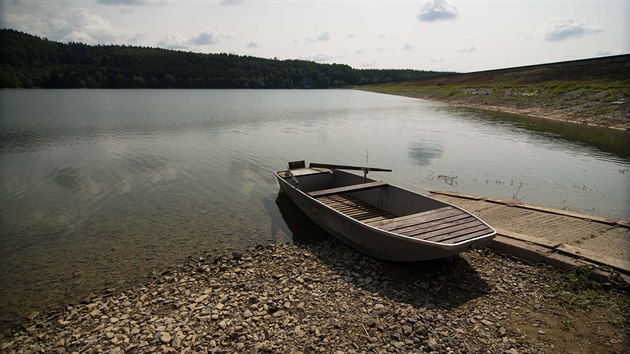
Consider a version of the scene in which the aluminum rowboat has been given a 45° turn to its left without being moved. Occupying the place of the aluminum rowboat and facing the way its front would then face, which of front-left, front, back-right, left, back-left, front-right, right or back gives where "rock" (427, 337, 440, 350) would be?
right

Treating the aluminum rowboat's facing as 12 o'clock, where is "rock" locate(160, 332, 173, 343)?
The rock is roughly at 3 o'clock from the aluminum rowboat.

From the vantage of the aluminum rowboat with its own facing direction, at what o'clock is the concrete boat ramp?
The concrete boat ramp is roughly at 10 o'clock from the aluminum rowboat.

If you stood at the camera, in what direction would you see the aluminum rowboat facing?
facing the viewer and to the right of the viewer
